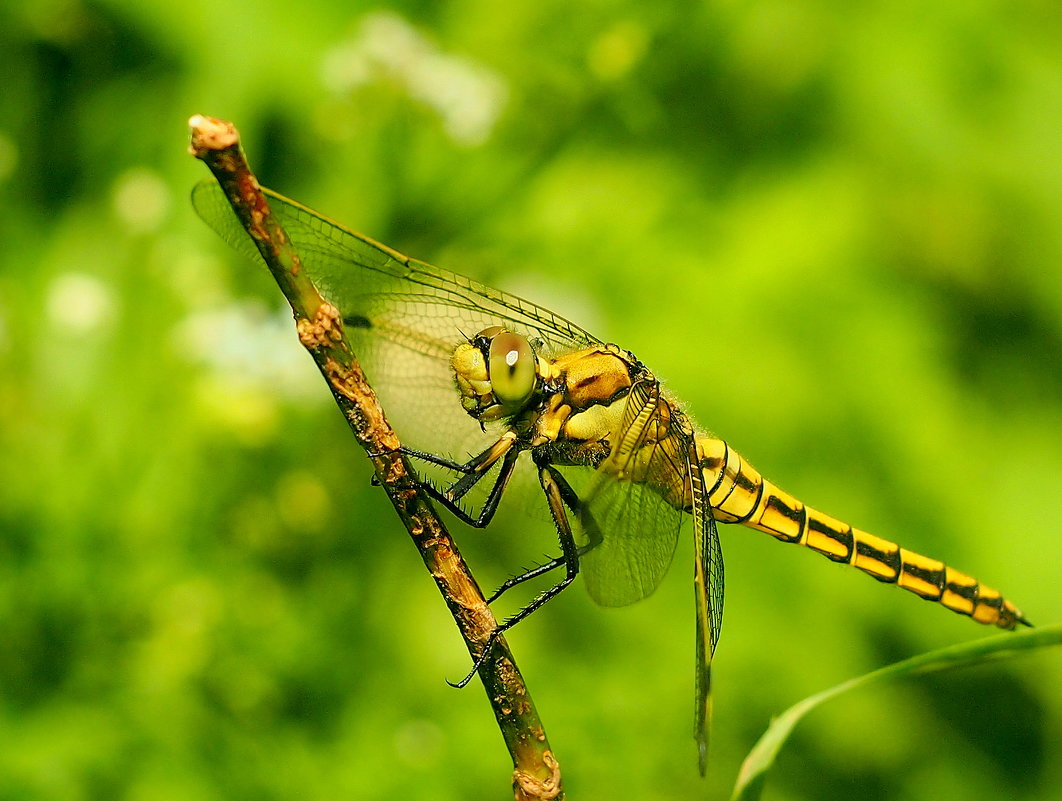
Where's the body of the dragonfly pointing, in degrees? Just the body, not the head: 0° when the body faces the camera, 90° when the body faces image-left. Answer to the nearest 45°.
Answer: approximately 90°
